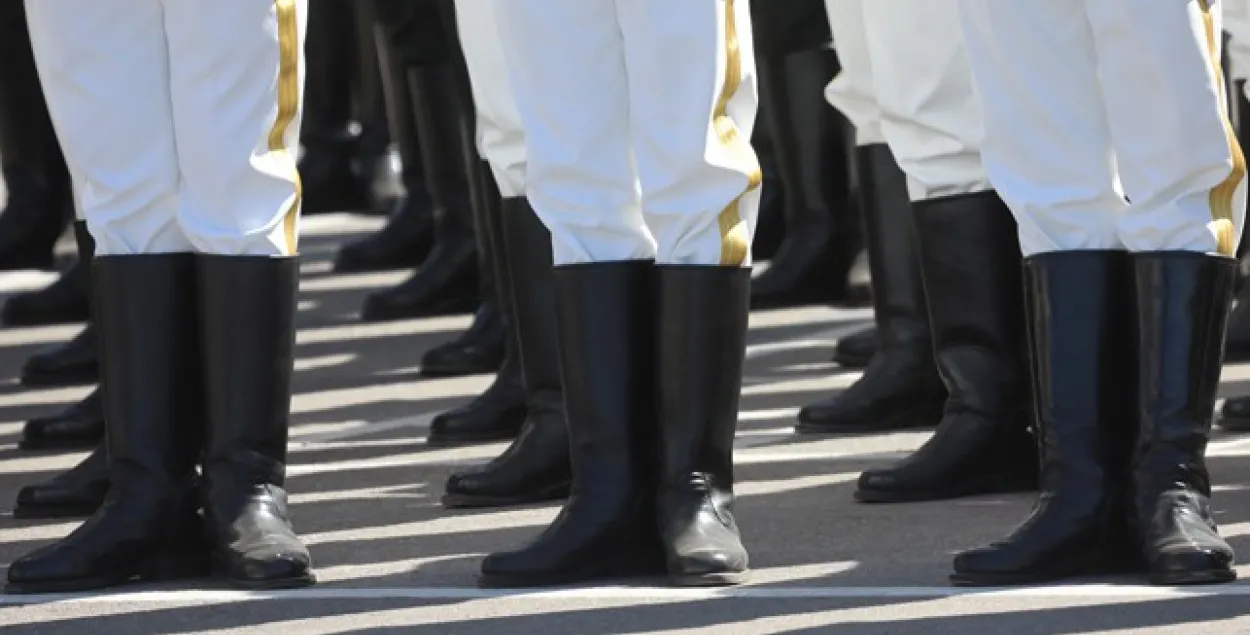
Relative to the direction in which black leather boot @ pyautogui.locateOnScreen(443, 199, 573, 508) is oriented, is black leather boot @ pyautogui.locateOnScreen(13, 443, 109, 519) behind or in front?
in front

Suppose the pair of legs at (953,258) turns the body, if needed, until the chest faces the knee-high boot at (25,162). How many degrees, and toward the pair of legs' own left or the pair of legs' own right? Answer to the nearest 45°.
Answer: approximately 45° to the pair of legs' own right

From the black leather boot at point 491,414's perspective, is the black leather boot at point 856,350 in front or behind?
behind

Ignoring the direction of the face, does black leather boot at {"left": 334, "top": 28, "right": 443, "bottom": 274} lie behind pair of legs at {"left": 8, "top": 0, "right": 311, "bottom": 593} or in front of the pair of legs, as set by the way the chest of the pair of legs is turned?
behind
